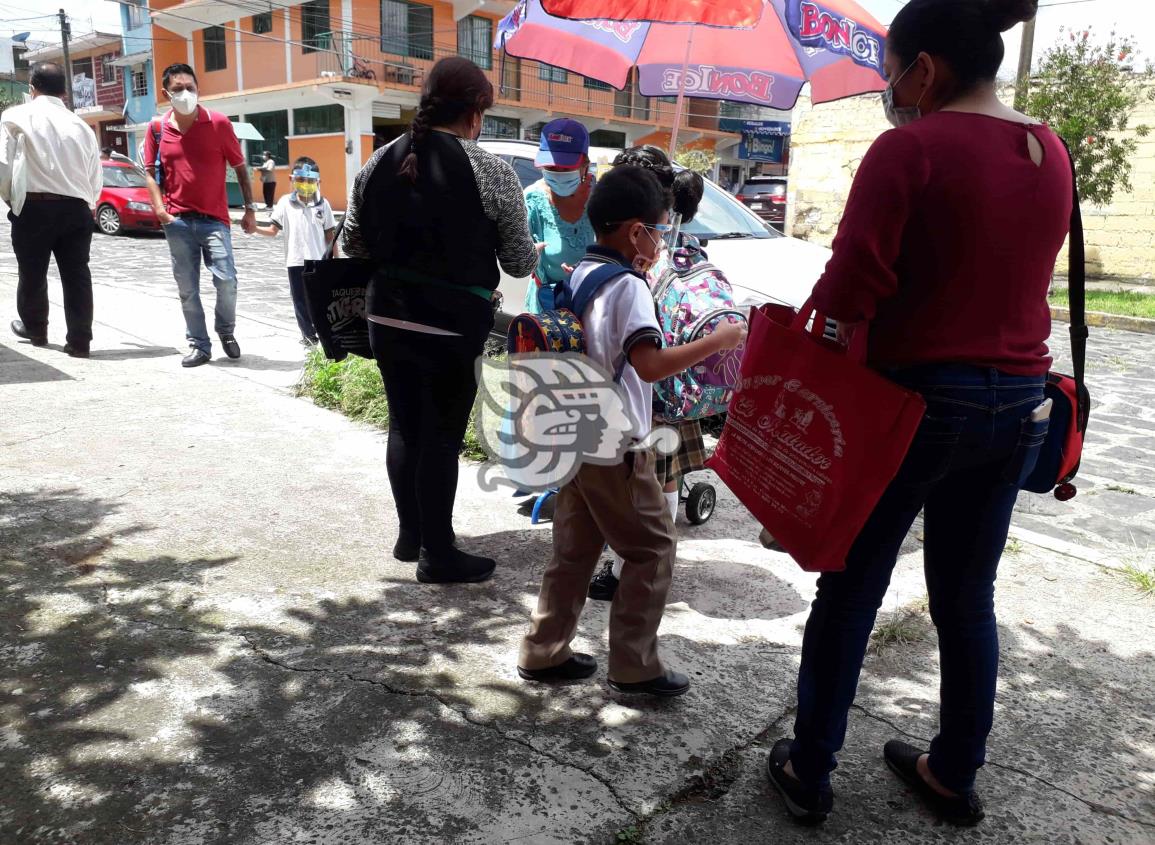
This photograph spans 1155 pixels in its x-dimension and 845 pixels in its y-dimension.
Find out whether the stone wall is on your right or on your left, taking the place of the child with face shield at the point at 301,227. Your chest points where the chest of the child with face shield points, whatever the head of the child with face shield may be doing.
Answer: on your left

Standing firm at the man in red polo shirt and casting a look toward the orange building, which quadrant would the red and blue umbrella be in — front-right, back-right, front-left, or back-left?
back-right

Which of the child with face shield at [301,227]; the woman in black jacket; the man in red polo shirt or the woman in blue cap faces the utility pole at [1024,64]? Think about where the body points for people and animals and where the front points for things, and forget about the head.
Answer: the woman in black jacket

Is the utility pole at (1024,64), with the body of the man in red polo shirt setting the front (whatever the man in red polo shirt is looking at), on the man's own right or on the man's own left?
on the man's own left

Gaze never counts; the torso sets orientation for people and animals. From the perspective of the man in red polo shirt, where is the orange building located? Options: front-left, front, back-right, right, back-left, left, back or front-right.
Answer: back

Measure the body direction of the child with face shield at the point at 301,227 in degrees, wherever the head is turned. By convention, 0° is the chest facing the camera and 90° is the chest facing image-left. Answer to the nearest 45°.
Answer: approximately 0°

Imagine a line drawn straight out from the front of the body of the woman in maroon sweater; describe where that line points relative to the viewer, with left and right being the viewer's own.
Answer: facing away from the viewer and to the left of the viewer

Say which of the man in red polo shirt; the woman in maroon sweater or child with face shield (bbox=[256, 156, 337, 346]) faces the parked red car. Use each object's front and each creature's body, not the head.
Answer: the woman in maroon sweater

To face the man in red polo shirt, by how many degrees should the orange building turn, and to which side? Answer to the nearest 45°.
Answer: approximately 45° to its right

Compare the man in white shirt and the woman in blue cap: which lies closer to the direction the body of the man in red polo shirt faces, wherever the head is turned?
the woman in blue cap

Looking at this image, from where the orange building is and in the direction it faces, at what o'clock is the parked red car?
The parked red car is roughly at 2 o'clock from the orange building.

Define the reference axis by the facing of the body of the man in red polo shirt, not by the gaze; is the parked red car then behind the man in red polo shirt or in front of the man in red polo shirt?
behind

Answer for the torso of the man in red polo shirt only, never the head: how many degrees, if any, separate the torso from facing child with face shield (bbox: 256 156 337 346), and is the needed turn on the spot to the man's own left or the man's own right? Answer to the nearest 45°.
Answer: approximately 135° to the man's own left

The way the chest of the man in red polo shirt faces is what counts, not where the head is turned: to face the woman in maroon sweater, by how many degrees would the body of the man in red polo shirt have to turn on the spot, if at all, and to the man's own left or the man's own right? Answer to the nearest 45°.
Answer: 0° — they already face them
